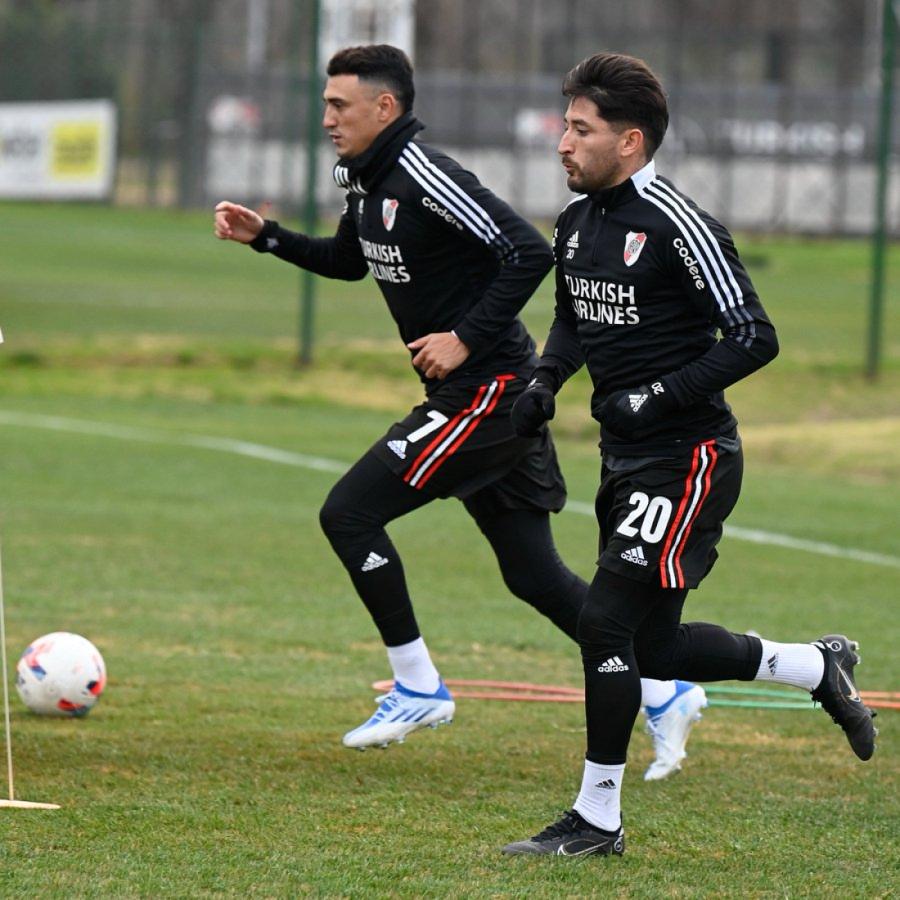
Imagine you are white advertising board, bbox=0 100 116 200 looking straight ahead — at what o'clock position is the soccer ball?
The soccer ball is roughly at 12 o'clock from the white advertising board.

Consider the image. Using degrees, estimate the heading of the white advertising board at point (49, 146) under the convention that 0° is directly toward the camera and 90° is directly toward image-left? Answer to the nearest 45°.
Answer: approximately 0°

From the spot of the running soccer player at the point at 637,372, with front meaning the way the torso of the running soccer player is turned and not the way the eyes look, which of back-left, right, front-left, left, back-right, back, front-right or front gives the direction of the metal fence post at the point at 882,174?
back-right

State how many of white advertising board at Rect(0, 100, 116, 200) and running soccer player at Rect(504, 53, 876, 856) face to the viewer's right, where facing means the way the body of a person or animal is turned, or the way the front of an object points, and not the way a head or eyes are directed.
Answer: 0

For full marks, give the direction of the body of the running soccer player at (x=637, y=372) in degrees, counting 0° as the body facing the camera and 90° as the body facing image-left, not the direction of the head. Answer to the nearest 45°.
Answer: approximately 45°

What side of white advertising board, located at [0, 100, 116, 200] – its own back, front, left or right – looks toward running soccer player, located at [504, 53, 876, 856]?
front

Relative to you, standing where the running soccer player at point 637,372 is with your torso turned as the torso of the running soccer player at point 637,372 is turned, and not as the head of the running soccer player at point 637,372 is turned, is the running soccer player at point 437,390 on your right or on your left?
on your right

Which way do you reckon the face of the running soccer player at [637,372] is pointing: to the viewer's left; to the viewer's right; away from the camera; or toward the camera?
to the viewer's left

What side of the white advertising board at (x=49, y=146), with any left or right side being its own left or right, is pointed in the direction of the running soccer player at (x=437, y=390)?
front

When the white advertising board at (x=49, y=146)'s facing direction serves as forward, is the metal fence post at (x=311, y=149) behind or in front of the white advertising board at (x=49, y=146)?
in front

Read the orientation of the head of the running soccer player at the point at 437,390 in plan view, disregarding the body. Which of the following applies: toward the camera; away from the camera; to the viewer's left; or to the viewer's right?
to the viewer's left
